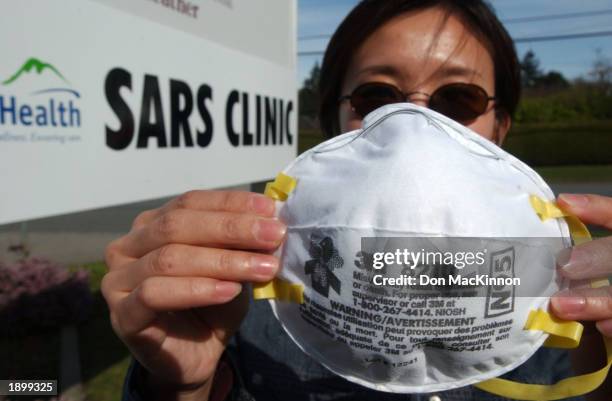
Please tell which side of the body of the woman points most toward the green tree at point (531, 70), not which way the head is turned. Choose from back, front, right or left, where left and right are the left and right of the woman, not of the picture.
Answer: back

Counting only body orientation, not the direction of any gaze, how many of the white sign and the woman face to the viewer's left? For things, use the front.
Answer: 0

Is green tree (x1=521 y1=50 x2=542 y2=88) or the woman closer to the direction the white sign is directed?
the woman

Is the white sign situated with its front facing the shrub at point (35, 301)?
no

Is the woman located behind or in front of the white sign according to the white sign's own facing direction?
in front

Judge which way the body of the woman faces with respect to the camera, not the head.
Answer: toward the camera

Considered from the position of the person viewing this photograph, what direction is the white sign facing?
facing the viewer and to the right of the viewer

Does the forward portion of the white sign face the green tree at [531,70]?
no

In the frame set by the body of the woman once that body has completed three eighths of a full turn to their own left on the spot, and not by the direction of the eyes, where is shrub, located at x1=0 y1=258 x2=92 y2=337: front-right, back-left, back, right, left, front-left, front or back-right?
left

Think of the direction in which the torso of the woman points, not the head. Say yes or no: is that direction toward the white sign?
no

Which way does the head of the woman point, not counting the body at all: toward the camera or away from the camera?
toward the camera

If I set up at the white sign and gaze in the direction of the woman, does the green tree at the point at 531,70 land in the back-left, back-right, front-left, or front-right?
back-left
